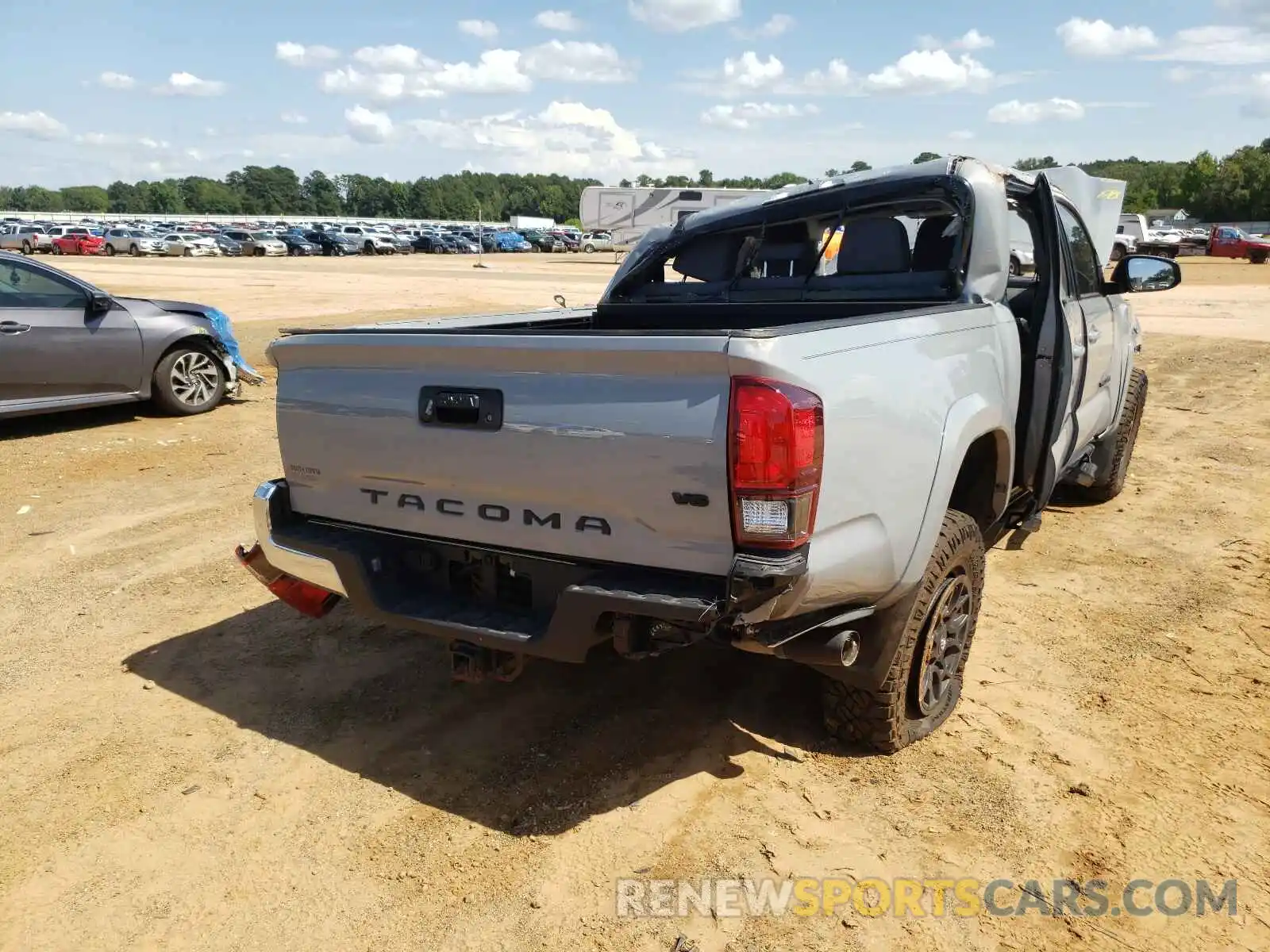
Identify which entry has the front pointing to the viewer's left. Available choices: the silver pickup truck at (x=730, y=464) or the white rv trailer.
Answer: the white rv trailer

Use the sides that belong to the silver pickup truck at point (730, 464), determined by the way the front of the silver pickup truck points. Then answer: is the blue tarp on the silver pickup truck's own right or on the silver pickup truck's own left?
on the silver pickup truck's own left

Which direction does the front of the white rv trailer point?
to the viewer's left

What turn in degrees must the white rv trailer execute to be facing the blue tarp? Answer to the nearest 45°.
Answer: approximately 90° to its left

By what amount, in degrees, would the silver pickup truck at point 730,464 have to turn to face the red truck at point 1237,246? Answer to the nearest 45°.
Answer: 0° — it already faces it

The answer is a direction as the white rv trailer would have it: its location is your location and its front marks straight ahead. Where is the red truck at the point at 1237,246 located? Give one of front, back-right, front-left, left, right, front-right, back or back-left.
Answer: back

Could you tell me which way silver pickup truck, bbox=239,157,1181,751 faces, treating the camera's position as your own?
facing away from the viewer and to the right of the viewer

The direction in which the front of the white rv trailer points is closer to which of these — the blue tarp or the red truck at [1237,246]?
the blue tarp

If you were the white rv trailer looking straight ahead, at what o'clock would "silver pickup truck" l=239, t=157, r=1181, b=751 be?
The silver pickup truck is roughly at 9 o'clock from the white rv trailer.

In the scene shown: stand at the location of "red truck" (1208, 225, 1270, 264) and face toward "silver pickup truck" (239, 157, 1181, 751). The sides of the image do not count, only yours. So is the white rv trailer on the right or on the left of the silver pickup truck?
right

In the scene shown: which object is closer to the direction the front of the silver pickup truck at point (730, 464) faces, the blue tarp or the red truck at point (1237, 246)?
the red truck

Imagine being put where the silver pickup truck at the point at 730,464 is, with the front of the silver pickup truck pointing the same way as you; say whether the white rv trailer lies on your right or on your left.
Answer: on your left
